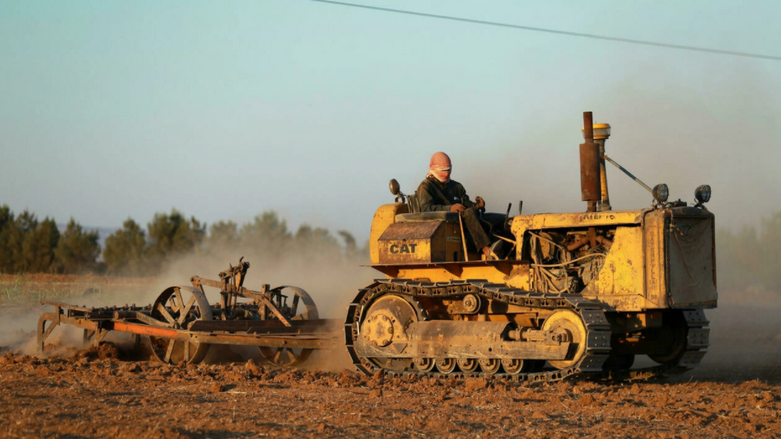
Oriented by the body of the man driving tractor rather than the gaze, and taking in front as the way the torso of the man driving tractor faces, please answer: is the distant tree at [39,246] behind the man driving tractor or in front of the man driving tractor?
behind

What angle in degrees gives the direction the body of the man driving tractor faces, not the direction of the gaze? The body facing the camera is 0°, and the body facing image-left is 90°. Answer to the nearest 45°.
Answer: approximately 315°

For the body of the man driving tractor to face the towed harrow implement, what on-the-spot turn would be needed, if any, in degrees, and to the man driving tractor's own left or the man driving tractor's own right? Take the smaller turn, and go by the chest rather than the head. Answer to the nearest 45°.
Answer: approximately 135° to the man driving tractor's own right

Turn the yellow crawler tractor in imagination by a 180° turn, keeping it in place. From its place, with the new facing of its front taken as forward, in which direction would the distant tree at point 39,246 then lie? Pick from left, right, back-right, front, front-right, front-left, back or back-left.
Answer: front

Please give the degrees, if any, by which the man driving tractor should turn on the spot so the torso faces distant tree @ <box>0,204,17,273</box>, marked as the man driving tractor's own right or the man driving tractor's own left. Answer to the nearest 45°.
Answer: approximately 180°

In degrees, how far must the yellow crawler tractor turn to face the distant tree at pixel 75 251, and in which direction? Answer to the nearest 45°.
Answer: approximately 180°

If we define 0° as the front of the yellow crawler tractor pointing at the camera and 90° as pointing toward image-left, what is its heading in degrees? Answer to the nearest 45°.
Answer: approximately 315°
